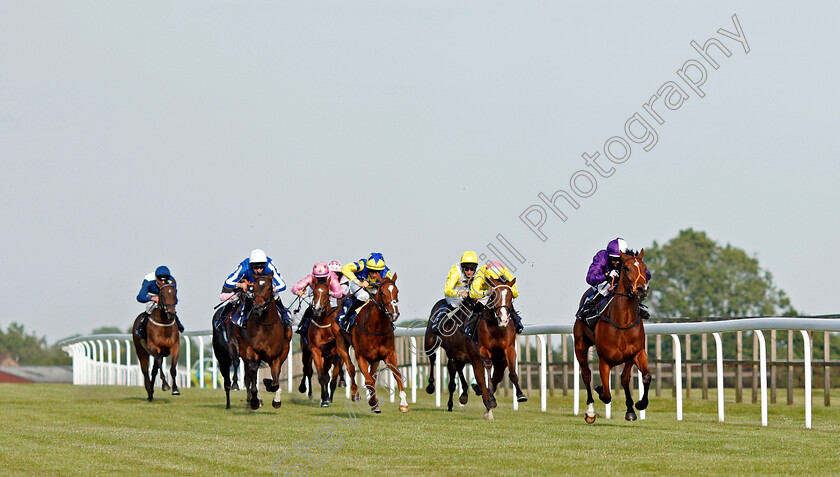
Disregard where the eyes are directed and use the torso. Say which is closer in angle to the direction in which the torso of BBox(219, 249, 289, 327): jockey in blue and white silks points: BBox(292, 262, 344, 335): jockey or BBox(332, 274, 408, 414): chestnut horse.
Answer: the chestnut horse

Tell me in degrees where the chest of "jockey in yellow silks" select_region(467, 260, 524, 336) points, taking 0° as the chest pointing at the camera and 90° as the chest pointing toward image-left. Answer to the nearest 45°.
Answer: approximately 0°

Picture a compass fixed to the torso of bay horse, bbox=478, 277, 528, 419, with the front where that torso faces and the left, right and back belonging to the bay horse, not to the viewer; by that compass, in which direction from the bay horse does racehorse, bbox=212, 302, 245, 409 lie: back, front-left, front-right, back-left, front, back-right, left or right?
back-right

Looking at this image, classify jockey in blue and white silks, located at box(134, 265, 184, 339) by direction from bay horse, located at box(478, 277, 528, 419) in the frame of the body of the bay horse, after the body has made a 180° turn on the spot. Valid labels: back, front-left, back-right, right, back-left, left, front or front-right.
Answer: front-left

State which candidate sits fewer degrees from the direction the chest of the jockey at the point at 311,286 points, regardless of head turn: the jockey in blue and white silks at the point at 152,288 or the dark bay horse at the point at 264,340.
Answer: the dark bay horse

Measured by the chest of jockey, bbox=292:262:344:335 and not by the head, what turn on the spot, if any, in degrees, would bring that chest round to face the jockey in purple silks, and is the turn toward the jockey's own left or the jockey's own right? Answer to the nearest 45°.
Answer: approximately 45° to the jockey's own left

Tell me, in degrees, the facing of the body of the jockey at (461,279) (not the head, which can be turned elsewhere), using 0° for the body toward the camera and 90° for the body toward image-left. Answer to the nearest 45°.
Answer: approximately 315°
